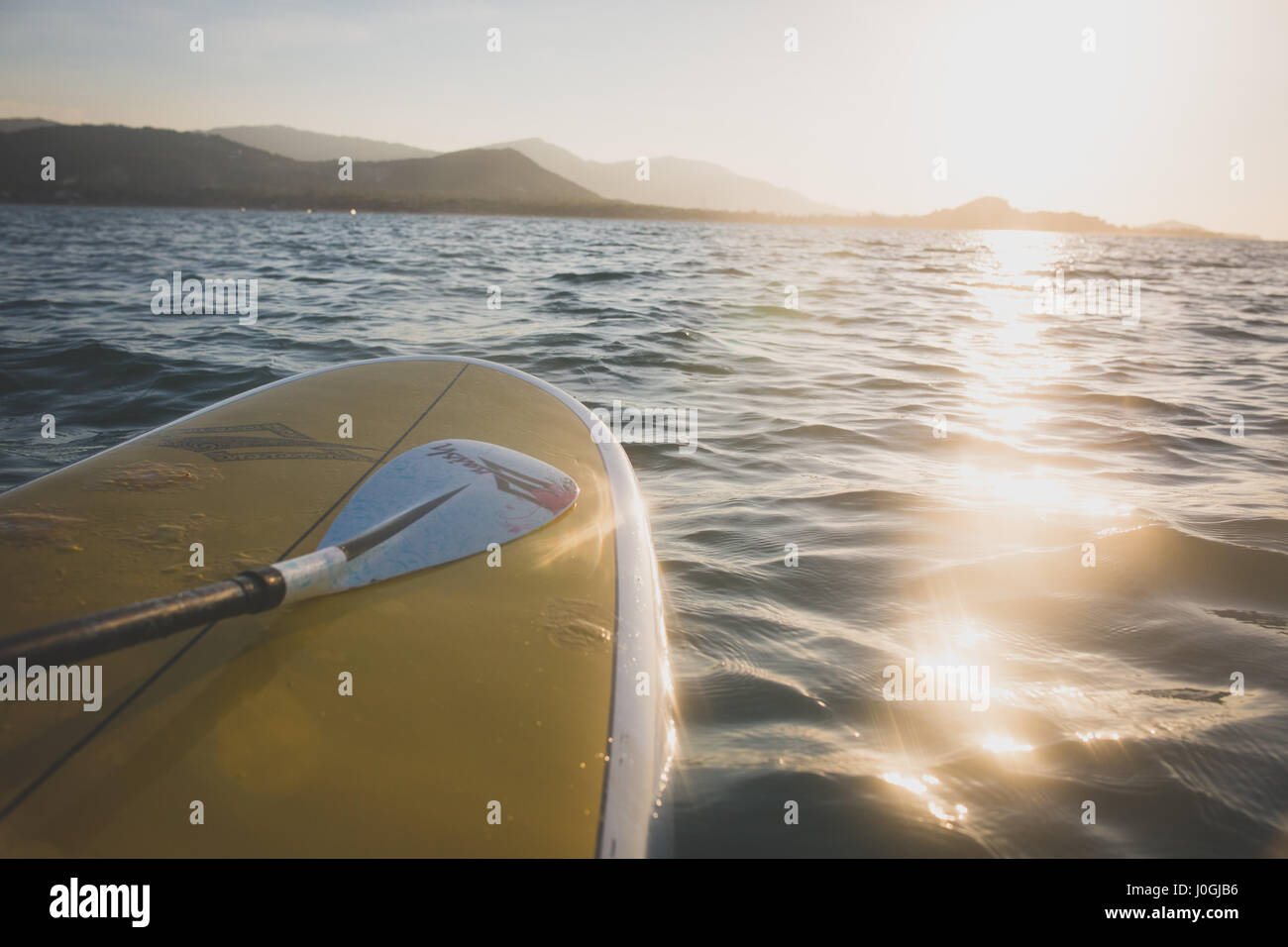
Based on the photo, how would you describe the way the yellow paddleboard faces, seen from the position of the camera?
facing away from the viewer and to the right of the viewer
